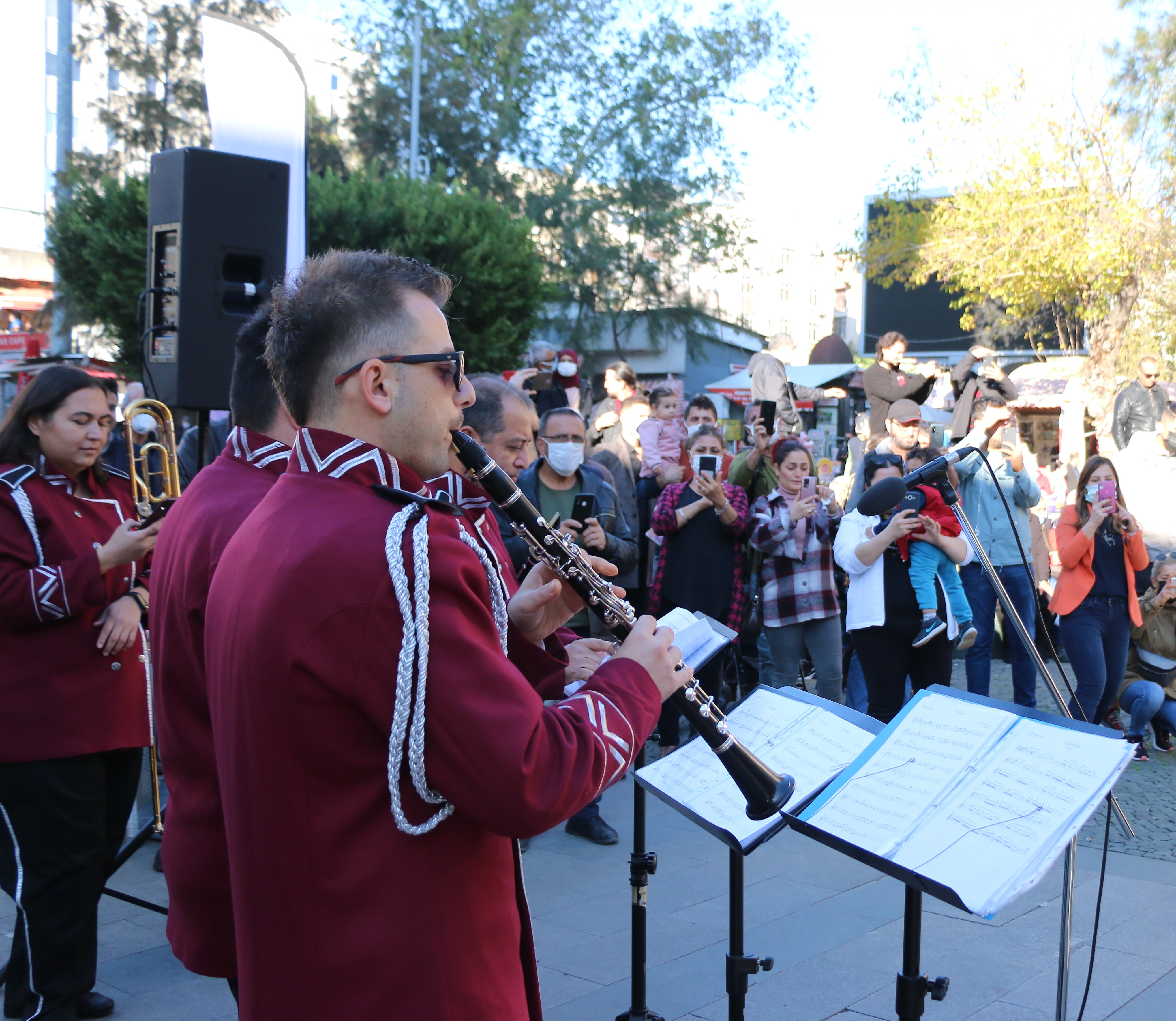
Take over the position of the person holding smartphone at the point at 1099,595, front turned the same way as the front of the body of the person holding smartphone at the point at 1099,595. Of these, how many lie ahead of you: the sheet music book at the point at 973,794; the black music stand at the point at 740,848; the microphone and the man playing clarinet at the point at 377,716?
4

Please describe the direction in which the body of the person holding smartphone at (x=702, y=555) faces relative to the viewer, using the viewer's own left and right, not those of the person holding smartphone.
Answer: facing the viewer

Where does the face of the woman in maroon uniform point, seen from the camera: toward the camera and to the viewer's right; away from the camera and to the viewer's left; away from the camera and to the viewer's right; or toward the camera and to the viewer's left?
toward the camera and to the viewer's right

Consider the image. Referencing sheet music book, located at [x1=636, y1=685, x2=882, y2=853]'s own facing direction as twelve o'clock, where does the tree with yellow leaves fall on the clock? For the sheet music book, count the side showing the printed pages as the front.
The tree with yellow leaves is roughly at 5 o'clock from the sheet music book.

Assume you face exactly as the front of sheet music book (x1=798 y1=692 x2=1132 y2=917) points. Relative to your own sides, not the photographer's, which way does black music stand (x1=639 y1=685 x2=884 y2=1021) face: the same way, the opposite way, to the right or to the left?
the same way

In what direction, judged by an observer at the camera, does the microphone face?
facing to the left of the viewer

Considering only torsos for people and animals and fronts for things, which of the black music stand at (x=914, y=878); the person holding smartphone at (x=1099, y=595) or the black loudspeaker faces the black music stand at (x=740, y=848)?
the person holding smartphone

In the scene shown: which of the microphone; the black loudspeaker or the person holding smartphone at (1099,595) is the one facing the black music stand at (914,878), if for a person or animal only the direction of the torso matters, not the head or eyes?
the person holding smartphone

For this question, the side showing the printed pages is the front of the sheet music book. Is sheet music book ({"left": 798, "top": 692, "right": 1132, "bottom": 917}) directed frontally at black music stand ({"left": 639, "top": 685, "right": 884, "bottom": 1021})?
no

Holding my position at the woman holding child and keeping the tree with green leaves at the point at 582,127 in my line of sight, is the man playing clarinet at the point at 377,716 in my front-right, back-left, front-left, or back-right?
back-left

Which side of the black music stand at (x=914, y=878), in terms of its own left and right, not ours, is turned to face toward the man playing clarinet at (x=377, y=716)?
front

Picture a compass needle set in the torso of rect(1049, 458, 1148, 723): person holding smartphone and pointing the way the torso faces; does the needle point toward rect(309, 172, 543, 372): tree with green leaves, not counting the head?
no

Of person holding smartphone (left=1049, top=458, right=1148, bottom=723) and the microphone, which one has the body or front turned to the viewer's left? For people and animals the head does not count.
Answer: the microphone

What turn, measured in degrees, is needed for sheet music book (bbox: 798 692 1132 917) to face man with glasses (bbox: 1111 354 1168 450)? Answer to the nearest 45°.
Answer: approximately 135° to its right

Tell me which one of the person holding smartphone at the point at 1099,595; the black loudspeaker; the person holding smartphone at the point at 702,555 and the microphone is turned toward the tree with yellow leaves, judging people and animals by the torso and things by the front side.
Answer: the black loudspeaker

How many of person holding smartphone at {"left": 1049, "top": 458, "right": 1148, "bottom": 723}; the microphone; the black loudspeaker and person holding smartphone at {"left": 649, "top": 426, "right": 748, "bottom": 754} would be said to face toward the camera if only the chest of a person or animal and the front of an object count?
2
